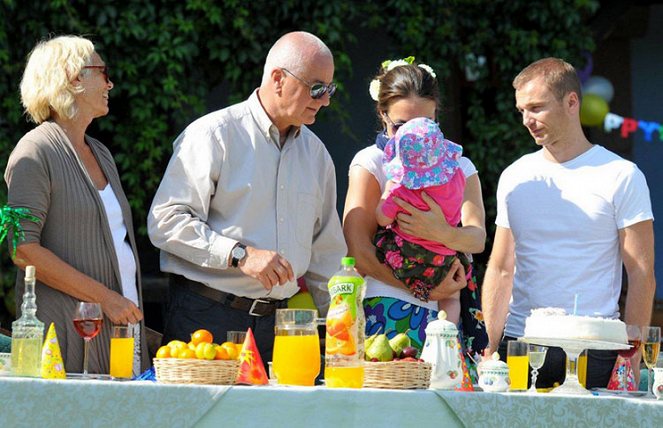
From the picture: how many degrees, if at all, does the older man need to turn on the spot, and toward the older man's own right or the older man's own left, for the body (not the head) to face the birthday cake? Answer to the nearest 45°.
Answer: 0° — they already face it

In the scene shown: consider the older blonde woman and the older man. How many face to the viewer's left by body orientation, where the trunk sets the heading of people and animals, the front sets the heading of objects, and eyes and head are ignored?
0

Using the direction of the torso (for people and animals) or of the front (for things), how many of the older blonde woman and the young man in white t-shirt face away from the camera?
0

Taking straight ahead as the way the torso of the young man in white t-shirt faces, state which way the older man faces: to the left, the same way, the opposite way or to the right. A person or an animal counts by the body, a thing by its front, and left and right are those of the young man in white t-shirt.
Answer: to the left

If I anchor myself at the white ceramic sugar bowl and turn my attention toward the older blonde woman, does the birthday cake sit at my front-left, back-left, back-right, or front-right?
back-right

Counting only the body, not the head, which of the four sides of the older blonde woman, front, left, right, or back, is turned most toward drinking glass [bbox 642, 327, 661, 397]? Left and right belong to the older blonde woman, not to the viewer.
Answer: front

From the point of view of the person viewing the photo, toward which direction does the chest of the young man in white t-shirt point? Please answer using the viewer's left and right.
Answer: facing the viewer and to the left of the viewer

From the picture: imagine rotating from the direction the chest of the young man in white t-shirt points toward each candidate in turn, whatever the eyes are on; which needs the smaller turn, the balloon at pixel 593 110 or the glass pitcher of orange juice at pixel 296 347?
the glass pitcher of orange juice

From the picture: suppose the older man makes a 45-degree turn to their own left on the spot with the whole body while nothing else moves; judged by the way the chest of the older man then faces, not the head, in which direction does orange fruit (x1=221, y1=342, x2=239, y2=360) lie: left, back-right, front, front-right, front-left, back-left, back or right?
right

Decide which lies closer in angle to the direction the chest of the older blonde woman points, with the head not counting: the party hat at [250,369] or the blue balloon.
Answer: the party hat

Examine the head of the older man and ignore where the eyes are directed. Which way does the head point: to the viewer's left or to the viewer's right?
to the viewer's right

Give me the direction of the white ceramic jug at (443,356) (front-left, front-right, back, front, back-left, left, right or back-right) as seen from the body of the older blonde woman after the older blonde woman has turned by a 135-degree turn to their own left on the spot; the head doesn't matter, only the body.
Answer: back-right

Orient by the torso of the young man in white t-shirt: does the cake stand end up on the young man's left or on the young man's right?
on the young man's left

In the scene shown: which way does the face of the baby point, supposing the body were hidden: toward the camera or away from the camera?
away from the camera

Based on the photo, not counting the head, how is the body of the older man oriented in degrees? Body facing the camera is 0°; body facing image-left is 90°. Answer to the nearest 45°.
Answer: approximately 315°

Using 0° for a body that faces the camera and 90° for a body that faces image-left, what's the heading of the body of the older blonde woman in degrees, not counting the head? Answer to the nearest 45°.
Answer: approximately 315°

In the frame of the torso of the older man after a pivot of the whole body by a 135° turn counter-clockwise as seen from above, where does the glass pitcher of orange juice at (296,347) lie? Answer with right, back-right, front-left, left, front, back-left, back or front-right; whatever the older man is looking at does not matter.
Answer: back
